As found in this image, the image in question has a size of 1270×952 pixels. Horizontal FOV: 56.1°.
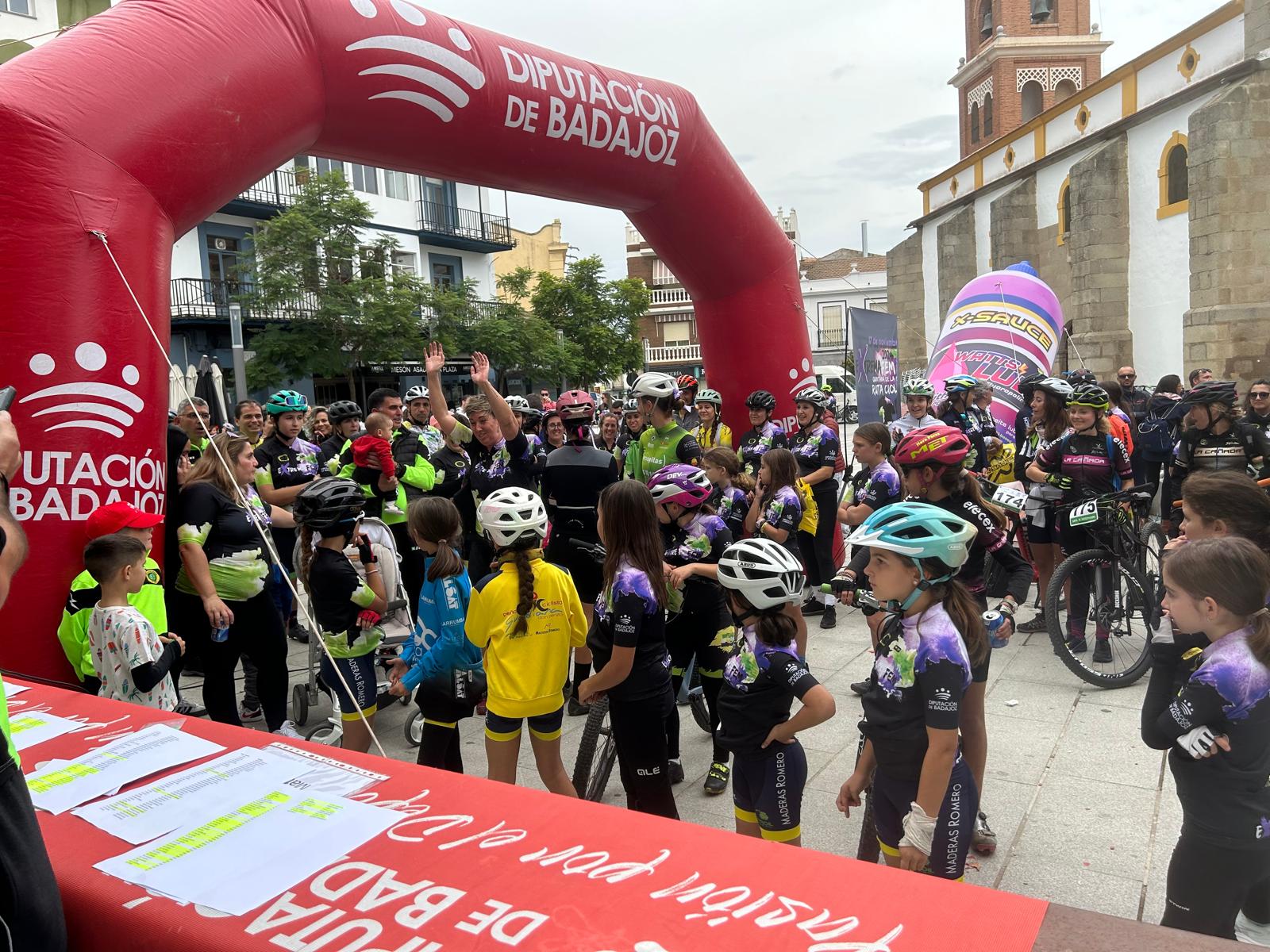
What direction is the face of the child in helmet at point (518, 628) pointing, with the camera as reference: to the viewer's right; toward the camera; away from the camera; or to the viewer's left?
away from the camera

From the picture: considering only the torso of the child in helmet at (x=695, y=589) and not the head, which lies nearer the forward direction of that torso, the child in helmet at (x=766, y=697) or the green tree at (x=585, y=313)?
the child in helmet

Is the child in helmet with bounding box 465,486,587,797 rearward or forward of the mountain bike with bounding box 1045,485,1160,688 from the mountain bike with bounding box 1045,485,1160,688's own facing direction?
forward

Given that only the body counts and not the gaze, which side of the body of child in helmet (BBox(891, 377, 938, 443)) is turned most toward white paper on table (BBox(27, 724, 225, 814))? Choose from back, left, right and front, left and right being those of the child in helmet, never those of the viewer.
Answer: front

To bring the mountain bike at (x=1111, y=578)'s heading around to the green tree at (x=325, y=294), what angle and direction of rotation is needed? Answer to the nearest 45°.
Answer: approximately 90° to its right

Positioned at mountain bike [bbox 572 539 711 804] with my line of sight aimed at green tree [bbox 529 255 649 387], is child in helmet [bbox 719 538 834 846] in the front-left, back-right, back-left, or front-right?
back-right

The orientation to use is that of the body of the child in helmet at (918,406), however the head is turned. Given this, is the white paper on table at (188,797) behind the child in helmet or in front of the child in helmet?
in front

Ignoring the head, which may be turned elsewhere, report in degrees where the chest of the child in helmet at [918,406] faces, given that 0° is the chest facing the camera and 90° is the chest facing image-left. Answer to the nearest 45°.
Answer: approximately 0°

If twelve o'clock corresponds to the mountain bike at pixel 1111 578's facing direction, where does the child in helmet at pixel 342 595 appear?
The child in helmet is roughly at 12 o'clock from the mountain bike.

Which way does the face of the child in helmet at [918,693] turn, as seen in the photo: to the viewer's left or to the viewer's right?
to the viewer's left

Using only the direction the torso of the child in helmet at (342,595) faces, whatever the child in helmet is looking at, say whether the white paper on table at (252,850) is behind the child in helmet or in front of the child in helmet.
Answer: behind
